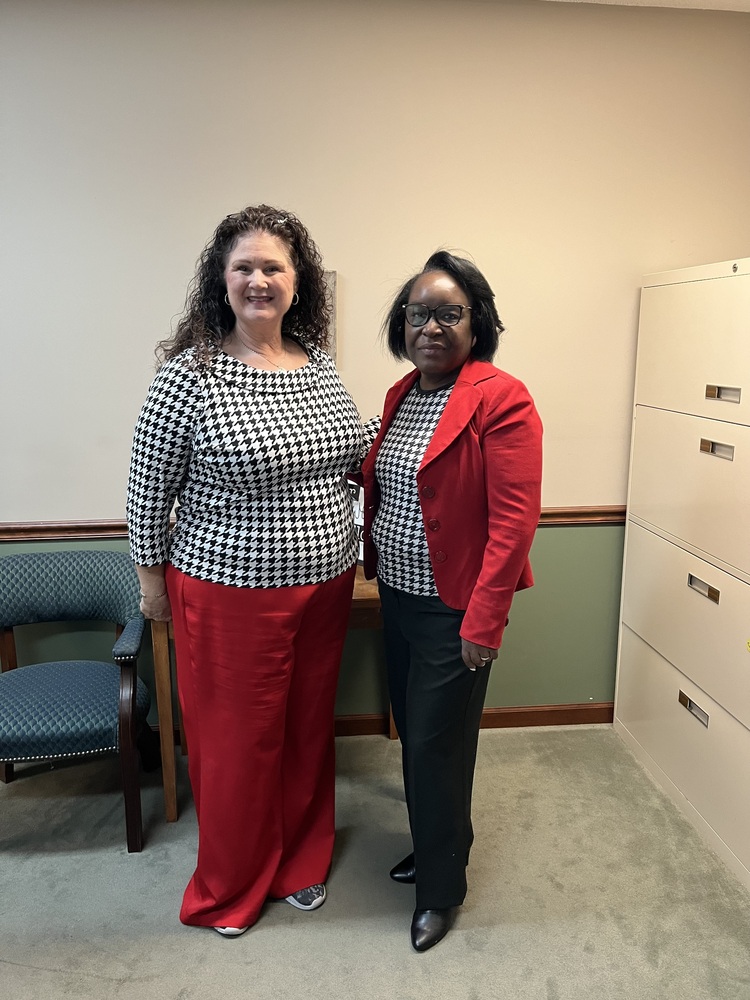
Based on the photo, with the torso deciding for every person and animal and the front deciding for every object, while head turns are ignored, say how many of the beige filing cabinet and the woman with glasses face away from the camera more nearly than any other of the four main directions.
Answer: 0

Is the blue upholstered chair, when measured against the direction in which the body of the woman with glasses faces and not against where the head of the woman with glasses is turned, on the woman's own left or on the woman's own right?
on the woman's own right

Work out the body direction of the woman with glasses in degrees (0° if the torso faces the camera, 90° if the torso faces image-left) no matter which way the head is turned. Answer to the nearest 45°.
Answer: approximately 45°

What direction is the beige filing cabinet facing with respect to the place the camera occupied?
facing the viewer and to the left of the viewer

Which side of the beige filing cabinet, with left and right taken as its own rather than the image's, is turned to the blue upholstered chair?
front

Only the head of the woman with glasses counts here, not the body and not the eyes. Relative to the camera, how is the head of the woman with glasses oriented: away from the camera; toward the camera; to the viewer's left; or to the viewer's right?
toward the camera

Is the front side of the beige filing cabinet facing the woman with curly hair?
yes

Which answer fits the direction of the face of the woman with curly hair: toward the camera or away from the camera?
toward the camera

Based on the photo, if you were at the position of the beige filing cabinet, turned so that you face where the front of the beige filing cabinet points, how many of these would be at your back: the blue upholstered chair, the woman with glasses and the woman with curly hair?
0

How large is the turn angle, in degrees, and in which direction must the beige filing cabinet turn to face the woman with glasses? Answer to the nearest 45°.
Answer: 0° — it already faces them

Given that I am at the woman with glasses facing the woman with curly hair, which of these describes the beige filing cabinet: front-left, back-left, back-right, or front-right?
back-right
